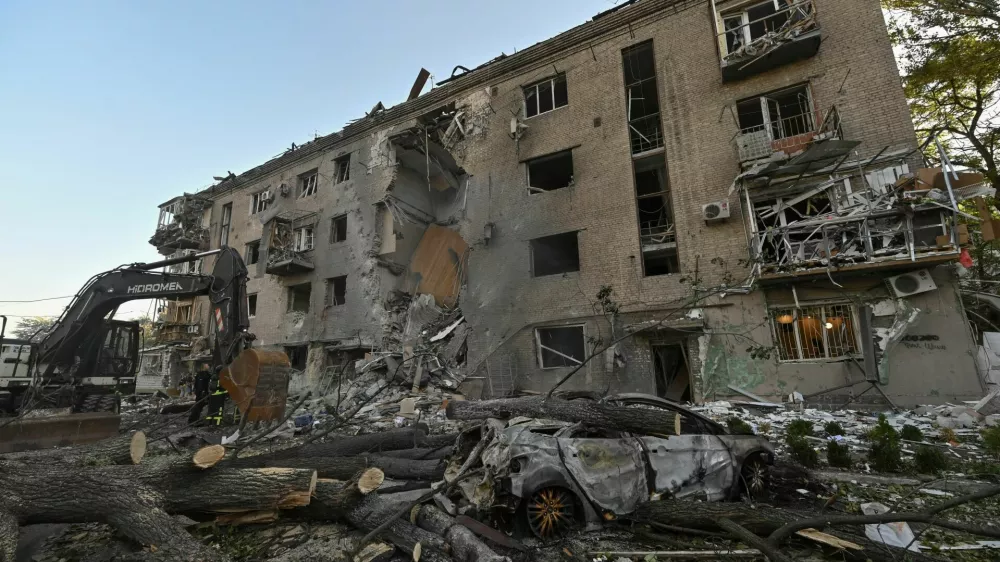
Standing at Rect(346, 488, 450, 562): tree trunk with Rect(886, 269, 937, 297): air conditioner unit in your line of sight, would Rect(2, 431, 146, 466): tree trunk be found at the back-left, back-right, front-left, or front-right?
back-left

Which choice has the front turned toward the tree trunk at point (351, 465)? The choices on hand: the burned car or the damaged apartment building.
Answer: the damaged apartment building

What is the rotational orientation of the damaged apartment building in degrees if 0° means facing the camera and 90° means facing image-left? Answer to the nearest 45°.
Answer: approximately 45°

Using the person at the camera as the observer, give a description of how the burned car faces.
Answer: facing away from the viewer and to the right of the viewer

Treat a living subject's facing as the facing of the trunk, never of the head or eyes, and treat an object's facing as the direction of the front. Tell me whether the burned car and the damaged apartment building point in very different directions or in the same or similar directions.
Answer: very different directions

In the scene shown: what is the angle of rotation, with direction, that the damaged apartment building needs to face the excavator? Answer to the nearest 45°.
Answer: approximately 45° to its right

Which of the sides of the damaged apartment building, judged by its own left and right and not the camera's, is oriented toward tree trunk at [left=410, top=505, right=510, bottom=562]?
front
